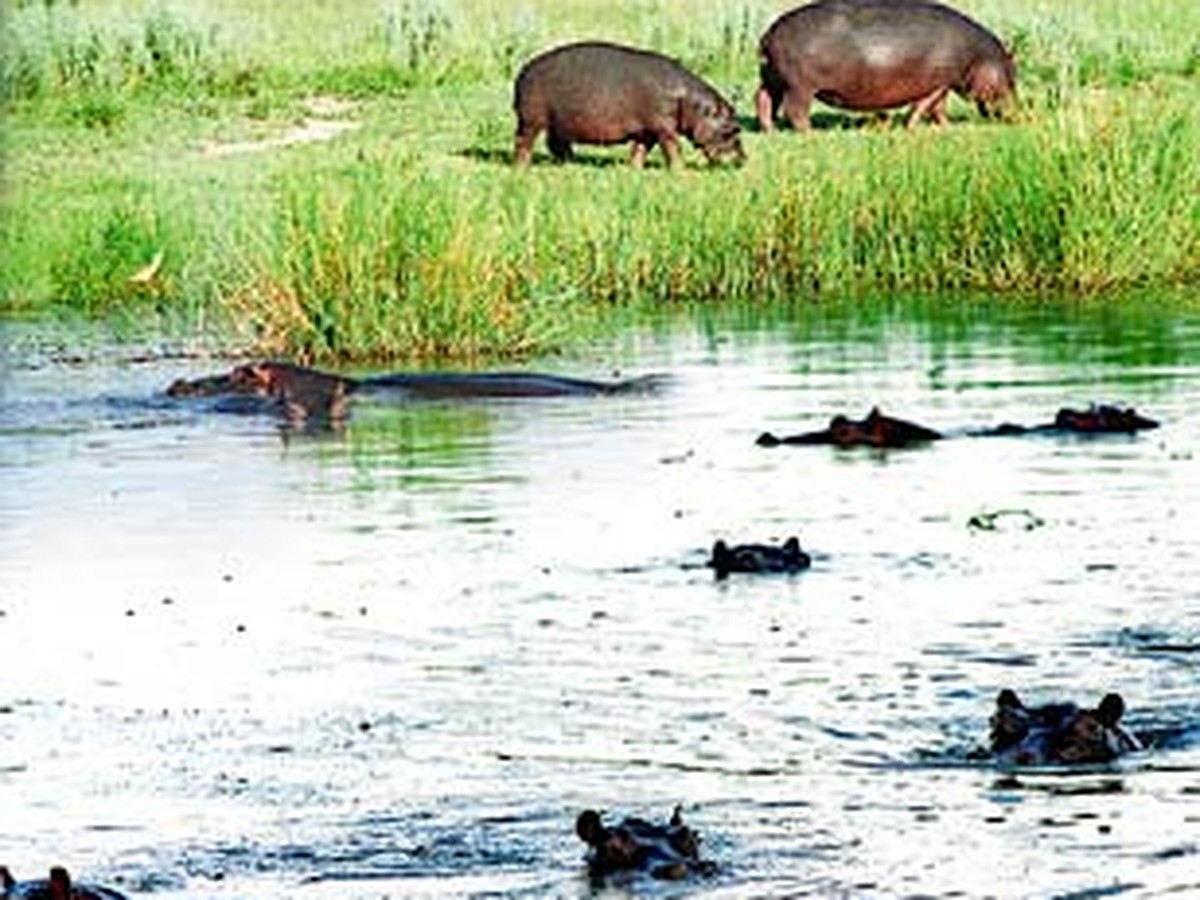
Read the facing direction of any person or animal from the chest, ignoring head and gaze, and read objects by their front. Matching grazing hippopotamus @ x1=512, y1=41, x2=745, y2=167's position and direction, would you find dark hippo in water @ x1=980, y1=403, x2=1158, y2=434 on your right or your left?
on your right

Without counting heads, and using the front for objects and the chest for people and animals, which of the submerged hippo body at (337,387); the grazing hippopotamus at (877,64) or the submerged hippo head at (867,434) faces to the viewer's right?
the grazing hippopotamus

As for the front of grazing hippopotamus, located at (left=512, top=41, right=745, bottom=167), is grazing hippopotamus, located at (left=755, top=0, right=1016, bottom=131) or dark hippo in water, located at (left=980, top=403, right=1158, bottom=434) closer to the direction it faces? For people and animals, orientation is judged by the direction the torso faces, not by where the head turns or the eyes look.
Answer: the grazing hippopotamus

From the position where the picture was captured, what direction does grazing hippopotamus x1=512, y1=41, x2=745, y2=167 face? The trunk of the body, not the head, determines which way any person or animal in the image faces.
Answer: facing to the right of the viewer

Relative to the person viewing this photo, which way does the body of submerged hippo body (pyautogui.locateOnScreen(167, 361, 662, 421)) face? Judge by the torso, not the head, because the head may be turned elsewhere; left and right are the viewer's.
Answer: facing to the left of the viewer

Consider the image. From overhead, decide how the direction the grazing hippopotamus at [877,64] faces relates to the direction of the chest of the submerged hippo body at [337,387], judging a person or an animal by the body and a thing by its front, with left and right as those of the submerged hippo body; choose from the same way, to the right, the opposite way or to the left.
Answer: the opposite way

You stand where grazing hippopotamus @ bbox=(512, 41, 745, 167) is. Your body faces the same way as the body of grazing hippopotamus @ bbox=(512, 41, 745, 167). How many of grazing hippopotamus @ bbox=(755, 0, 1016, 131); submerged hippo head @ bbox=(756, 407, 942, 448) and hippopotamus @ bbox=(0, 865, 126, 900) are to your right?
2

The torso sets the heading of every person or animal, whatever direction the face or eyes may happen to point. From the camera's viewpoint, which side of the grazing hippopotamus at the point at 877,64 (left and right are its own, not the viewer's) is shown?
right
